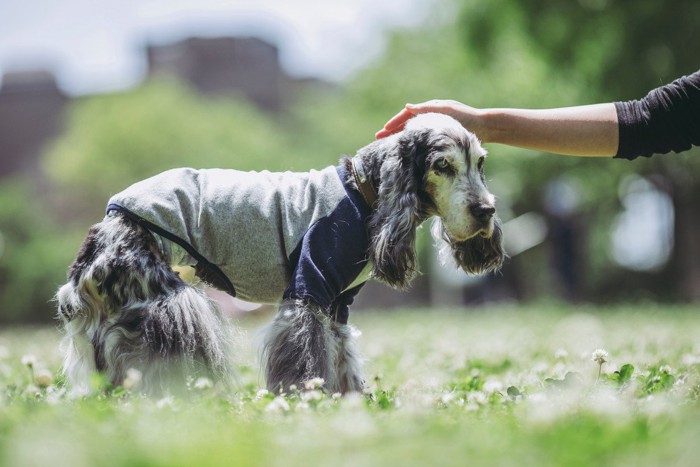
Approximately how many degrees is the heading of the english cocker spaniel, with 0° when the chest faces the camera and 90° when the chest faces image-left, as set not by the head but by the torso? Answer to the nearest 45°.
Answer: approximately 270°

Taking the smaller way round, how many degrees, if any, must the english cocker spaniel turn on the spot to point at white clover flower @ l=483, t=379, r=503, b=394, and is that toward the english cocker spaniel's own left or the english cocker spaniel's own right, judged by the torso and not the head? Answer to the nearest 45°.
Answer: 0° — it already faces it

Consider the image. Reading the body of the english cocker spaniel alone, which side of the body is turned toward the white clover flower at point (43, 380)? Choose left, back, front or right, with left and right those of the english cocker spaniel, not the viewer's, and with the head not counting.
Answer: back

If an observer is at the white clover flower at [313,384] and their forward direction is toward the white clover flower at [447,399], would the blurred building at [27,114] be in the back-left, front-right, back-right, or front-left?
back-left

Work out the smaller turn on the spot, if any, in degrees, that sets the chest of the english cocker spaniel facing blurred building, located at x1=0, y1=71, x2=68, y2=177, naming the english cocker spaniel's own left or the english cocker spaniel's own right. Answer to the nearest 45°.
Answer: approximately 90° to the english cocker spaniel's own left

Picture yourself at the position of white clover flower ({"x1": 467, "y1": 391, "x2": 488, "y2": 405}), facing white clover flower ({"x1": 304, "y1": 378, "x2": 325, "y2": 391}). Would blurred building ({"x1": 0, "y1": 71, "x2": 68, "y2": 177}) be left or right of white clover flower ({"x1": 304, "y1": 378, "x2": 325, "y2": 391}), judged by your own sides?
right

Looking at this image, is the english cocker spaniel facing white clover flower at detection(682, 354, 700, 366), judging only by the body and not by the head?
yes

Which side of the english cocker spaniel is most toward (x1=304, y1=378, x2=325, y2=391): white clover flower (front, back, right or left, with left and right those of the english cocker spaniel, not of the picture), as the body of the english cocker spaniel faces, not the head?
right

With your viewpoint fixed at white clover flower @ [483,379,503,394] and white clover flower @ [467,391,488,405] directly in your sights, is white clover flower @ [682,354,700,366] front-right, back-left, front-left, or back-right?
back-left

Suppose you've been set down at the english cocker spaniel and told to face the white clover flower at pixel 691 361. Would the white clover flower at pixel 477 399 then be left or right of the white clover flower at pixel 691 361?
right

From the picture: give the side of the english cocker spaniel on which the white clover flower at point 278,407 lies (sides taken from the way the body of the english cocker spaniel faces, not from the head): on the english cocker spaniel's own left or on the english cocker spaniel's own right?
on the english cocker spaniel's own right
